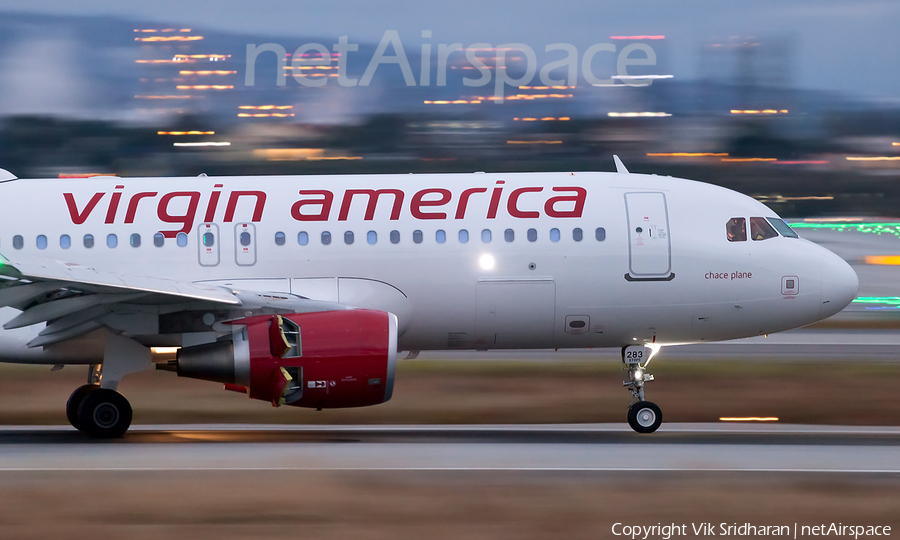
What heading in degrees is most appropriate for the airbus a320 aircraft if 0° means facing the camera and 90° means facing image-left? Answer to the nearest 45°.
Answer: approximately 270°

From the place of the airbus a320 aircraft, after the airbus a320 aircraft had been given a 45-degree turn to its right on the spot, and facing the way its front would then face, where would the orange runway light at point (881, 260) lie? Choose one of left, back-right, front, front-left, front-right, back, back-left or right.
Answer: left
